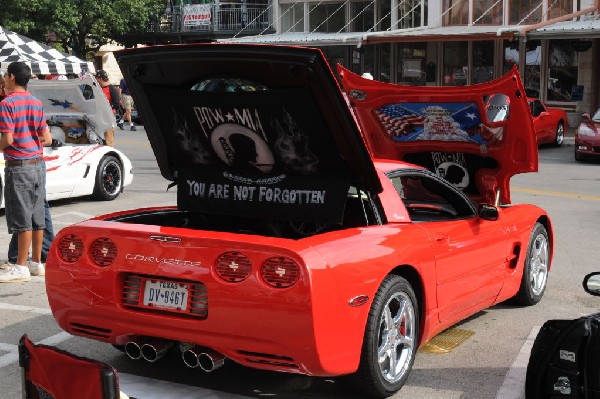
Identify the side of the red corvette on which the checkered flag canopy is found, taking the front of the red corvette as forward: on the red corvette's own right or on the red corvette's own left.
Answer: on the red corvette's own left

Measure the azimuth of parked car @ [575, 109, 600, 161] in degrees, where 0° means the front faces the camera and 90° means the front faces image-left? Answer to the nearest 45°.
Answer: approximately 45°

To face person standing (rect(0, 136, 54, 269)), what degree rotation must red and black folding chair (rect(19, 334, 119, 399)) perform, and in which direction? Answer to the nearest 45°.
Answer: approximately 45° to its left

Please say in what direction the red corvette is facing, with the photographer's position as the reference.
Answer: facing away from the viewer and to the right of the viewer

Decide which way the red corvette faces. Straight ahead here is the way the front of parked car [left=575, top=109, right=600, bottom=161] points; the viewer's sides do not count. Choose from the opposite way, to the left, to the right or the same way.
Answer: the opposite way

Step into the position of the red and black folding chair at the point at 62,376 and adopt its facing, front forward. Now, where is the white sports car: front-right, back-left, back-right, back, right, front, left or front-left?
front-left

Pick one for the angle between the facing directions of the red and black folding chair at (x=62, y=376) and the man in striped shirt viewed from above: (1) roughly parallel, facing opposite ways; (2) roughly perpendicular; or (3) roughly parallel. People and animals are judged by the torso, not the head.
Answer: roughly perpendicular

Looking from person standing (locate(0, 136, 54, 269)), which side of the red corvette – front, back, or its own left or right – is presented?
left

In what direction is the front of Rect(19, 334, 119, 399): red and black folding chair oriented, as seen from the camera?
facing away from the viewer and to the right of the viewer
